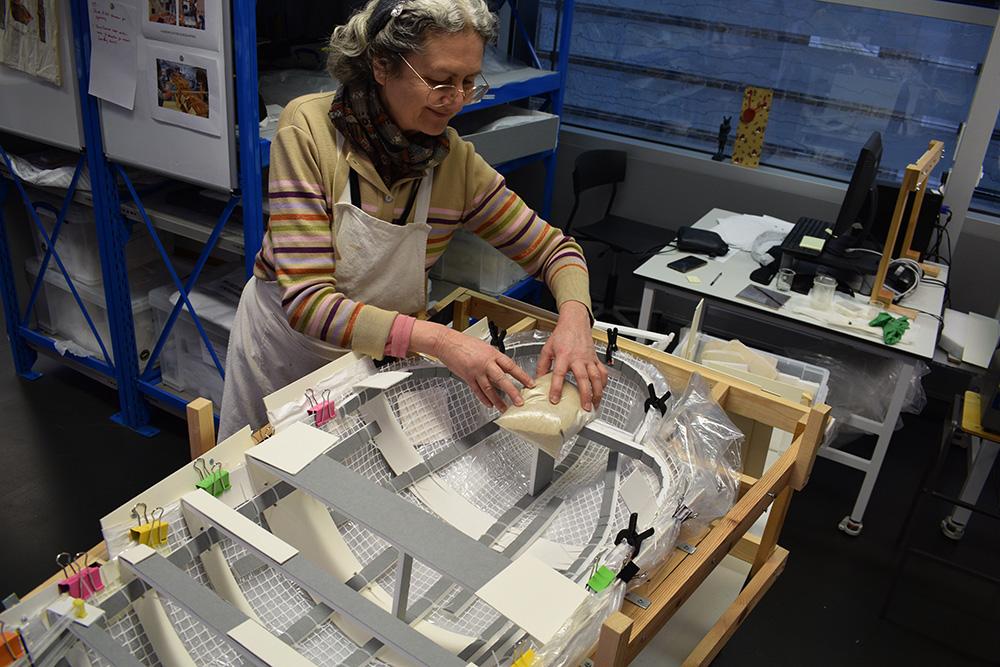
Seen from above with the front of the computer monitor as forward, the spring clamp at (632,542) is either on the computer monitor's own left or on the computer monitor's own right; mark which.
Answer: on the computer monitor's own left

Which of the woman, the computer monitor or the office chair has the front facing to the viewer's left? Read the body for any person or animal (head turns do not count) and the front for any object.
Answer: the computer monitor

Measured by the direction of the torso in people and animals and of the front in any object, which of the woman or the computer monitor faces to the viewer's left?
the computer monitor

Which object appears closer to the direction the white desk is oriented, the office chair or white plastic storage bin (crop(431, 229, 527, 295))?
the white plastic storage bin

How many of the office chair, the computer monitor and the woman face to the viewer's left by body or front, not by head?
1

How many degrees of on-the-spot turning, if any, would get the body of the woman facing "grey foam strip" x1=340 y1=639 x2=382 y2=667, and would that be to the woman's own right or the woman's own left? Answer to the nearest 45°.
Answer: approximately 45° to the woman's own right

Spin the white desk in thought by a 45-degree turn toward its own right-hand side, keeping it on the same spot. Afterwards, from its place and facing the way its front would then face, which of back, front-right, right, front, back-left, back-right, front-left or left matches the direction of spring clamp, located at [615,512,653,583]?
left

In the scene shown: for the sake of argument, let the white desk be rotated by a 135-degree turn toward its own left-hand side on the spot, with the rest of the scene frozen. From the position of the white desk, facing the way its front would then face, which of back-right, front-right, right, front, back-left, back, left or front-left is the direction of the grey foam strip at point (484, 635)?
right

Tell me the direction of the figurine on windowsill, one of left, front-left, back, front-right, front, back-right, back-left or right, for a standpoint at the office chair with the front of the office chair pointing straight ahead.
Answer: left

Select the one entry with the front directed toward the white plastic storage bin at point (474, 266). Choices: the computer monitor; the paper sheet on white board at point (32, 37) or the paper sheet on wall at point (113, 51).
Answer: the computer monitor

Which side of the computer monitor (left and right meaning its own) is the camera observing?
left

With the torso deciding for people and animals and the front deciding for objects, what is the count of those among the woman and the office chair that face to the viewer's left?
0

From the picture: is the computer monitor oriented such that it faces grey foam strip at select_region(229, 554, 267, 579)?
no

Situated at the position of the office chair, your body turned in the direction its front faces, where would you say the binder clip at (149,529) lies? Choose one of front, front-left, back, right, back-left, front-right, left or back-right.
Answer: front-right

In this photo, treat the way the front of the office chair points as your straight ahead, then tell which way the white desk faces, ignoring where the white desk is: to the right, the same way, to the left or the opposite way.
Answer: to the right

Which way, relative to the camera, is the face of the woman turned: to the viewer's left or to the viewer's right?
to the viewer's right

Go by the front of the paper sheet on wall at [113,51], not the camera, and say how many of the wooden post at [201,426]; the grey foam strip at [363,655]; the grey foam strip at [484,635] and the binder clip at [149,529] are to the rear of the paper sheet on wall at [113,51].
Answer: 0

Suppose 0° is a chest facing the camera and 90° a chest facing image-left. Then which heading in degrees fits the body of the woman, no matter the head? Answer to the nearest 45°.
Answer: approximately 315°

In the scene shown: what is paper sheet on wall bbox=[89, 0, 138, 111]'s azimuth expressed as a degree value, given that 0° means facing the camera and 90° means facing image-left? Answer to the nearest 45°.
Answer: approximately 45°
